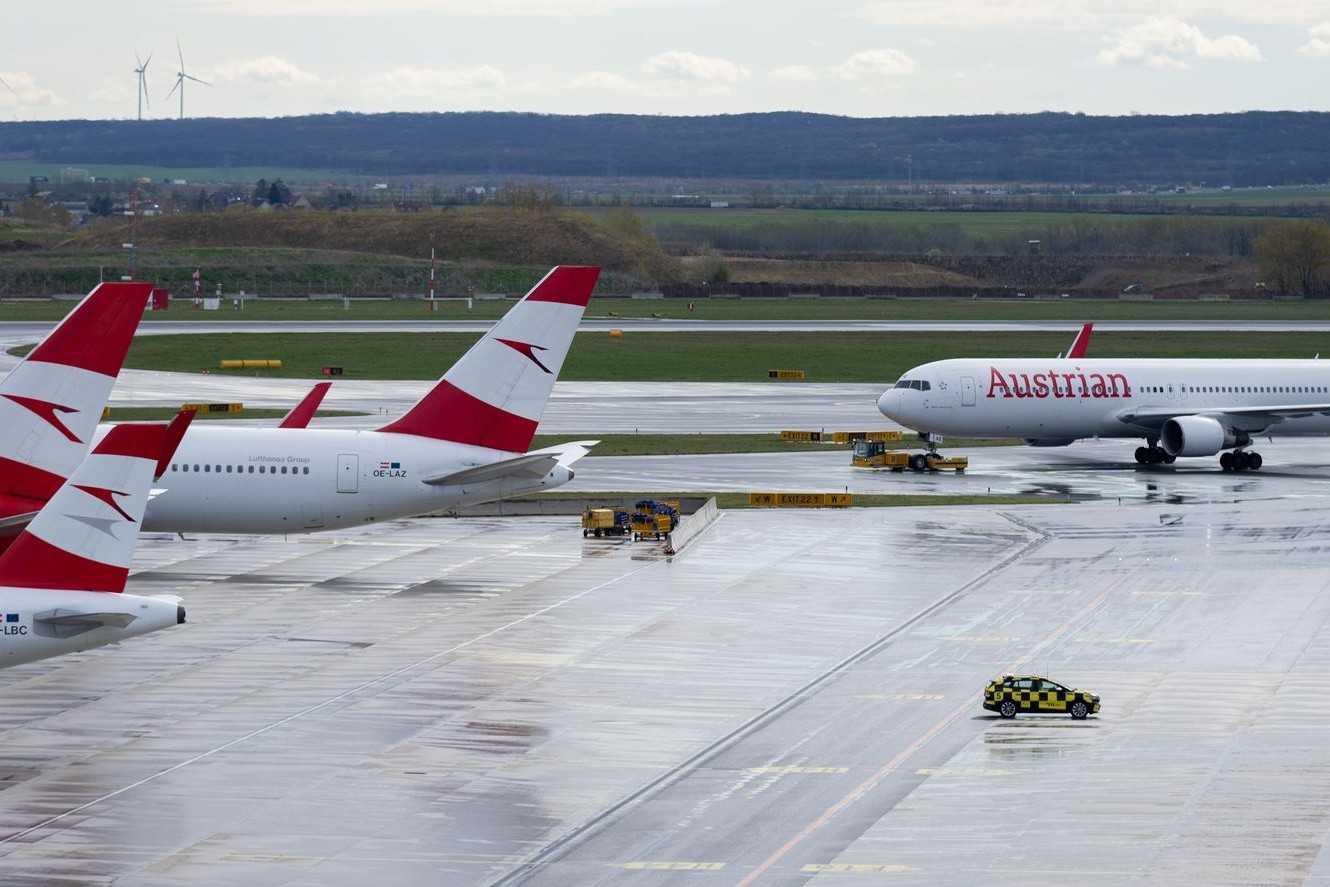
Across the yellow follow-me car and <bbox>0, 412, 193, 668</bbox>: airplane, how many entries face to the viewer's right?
1

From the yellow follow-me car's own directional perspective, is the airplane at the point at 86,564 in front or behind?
behind

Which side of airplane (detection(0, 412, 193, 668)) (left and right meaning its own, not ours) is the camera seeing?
left

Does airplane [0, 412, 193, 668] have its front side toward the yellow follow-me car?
no

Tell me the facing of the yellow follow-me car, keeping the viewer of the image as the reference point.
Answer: facing to the right of the viewer

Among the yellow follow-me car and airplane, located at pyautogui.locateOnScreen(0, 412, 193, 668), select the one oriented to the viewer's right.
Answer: the yellow follow-me car
